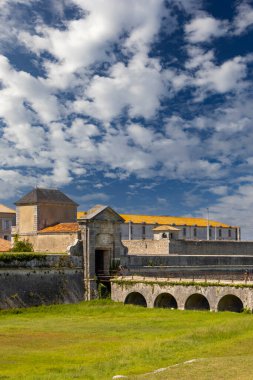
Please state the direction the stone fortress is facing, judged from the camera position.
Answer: facing the viewer and to the right of the viewer
